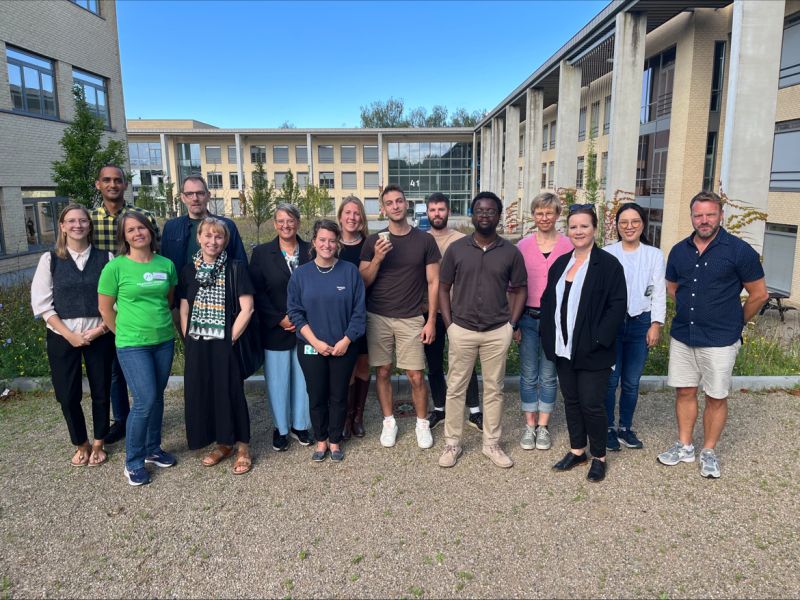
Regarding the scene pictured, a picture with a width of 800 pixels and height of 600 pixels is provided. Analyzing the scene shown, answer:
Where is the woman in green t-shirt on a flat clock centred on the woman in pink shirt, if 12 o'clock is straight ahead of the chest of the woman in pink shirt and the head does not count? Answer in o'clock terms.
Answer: The woman in green t-shirt is roughly at 2 o'clock from the woman in pink shirt.

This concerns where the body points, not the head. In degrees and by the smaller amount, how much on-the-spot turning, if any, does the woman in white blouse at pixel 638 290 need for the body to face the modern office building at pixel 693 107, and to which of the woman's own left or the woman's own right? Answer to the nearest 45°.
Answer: approximately 180°

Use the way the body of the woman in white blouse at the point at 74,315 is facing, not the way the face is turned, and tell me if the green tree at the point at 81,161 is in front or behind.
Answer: behind

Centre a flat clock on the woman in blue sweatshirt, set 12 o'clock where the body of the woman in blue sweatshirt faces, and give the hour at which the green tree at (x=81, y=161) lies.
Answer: The green tree is roughly at 5 o'clock from the woman in blue sweatshirt.

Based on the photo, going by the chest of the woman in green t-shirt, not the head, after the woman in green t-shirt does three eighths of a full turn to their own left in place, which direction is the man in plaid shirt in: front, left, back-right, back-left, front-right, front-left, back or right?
front

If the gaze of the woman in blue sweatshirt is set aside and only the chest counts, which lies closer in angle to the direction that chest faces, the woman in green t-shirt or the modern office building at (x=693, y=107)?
the woman in green t-shirt

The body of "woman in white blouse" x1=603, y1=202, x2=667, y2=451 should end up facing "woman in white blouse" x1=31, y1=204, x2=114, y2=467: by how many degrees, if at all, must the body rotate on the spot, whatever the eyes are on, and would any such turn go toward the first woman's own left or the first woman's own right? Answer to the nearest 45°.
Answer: approximately 45° to the first woman's own right

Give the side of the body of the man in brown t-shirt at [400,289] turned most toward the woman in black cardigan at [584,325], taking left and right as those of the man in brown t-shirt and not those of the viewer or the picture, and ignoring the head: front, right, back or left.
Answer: left
